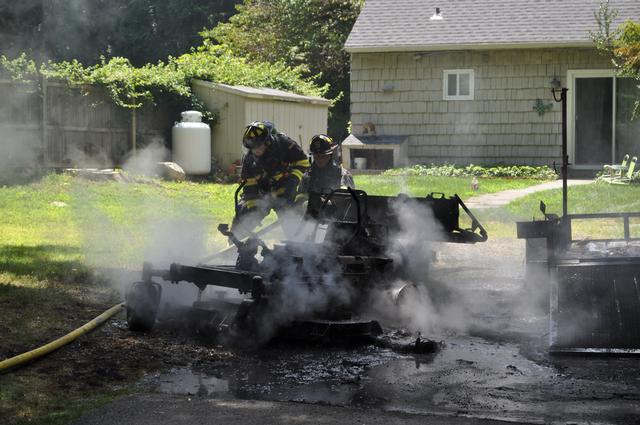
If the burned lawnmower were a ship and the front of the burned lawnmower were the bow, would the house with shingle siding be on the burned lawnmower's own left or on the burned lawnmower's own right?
on the burned lawnmower's own right

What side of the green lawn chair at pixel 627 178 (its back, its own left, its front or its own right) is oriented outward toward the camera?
left

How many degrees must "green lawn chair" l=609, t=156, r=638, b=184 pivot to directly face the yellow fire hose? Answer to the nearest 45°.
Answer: approximately 90° to its left

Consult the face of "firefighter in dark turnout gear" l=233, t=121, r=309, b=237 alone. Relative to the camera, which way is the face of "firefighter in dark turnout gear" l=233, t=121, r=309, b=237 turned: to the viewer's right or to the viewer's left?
to the viewer's left

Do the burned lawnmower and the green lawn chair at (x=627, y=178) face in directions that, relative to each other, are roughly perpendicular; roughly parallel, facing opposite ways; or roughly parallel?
roughly parallel

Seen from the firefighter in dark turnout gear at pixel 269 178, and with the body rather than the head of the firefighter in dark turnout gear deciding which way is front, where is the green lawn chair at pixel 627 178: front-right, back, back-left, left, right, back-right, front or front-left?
back

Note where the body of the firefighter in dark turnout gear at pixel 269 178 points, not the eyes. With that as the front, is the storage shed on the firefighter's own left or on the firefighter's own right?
on the firefighter's own right

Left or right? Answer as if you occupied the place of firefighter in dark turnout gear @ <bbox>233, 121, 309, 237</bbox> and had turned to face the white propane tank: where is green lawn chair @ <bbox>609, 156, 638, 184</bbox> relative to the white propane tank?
right

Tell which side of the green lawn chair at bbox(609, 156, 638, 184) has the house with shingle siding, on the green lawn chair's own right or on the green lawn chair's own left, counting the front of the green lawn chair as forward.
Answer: on the green lawn chair's own right

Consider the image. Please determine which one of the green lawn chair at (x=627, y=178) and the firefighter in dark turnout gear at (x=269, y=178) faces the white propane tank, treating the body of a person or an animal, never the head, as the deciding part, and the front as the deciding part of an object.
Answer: the green lawn chair

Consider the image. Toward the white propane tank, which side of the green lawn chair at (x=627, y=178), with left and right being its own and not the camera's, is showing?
front

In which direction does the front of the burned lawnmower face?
to the viewer's left

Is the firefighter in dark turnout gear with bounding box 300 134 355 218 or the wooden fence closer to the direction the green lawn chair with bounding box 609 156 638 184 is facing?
the wooden fence

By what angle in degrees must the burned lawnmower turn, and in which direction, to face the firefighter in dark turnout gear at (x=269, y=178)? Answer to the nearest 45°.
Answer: approximately 90° to its right

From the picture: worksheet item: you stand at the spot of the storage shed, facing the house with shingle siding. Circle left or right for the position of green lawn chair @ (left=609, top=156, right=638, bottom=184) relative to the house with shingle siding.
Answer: right

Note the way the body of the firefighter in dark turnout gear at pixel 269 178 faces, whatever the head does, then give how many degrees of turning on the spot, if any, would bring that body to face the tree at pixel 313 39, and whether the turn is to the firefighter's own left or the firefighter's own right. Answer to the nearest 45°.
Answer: approximately 135° to the firefighter's own right
